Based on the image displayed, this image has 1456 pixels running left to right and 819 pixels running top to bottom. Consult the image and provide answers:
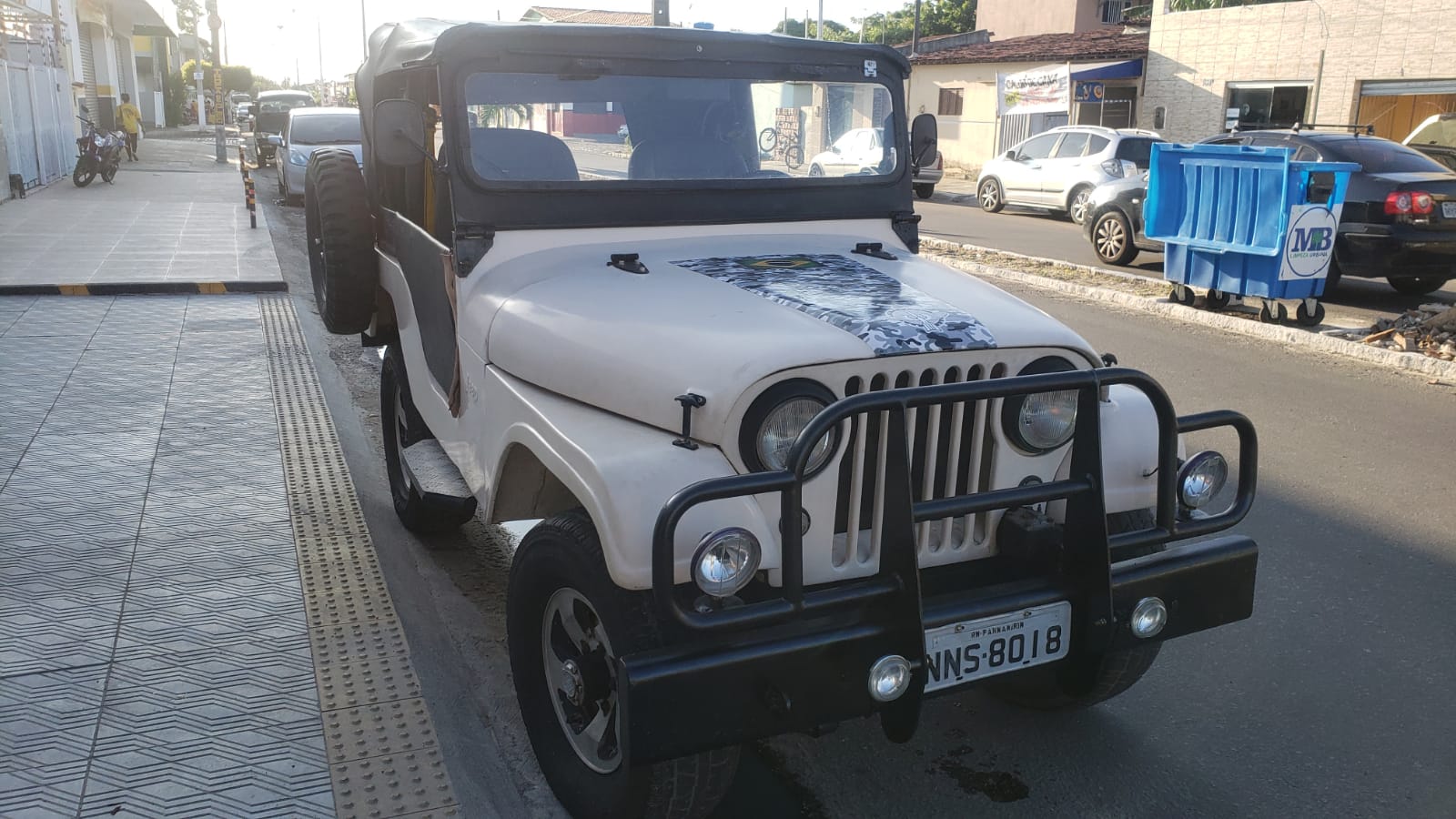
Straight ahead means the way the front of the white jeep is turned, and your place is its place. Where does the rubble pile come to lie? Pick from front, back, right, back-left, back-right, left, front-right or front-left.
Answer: left

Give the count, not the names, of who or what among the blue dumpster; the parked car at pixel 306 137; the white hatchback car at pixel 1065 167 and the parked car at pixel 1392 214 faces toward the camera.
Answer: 1

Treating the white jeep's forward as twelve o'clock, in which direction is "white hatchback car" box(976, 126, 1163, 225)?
The white hatchback car is roughly at 8 o'clock from the white jeep.

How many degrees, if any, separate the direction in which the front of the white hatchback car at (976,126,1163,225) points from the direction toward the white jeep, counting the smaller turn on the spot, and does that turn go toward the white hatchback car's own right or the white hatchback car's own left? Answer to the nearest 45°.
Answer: approximately 135° to the white hatchback car's own left

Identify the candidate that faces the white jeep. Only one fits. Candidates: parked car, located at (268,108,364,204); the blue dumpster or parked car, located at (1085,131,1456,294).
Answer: parked car, located at (268,108,364,204)

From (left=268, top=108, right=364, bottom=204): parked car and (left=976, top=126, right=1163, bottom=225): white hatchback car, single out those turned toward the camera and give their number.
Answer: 1

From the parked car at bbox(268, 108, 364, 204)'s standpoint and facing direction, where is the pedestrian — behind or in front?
behind

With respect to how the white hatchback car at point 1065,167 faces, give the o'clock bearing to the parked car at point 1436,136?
The parked car is roughly at 6 o'clock from the white hatchback car.

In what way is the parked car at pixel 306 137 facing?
toward the camera

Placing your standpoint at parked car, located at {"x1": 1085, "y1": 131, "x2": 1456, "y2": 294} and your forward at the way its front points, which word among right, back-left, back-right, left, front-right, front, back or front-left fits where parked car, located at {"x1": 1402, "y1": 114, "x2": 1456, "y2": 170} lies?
front-right

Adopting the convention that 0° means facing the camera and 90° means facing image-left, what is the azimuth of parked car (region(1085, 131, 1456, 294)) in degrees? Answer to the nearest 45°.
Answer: approximately 135°

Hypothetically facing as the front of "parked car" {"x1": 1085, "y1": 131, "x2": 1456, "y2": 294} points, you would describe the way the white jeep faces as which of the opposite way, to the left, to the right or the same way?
the opposite way

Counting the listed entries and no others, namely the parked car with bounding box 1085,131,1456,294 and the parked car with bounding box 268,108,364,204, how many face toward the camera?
1
